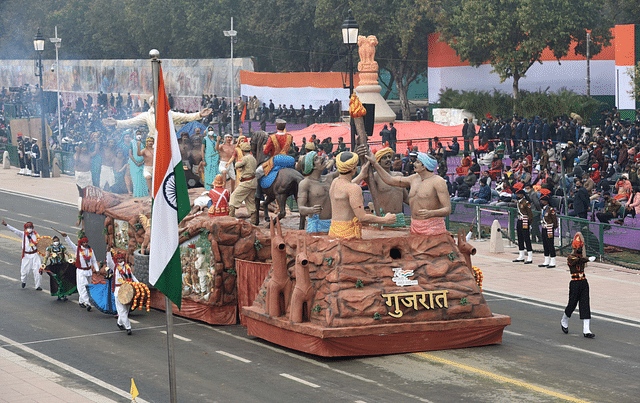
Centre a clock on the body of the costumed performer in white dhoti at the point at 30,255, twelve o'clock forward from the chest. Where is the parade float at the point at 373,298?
The parade float is roughly at 11 o'clock from the costumed performer in white dhoti.

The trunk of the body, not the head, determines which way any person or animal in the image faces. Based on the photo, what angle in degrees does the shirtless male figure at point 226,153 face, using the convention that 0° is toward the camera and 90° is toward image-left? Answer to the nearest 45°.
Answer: approximately 0°

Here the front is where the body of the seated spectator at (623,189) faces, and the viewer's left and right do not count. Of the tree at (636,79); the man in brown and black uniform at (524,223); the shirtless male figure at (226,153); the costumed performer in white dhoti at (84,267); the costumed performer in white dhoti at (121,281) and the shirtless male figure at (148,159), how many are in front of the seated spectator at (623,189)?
5

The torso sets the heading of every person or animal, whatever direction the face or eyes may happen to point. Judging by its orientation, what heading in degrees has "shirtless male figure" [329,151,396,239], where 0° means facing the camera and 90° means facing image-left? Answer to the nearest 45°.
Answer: approximately 225°

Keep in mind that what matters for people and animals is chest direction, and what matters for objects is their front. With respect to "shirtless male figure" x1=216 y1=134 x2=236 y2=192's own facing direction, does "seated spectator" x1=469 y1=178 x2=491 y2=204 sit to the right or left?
on its left

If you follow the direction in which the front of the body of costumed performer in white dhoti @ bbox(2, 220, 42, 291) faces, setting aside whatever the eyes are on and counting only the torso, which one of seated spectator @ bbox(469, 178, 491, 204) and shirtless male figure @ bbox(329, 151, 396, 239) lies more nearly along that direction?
the shirtless male figure

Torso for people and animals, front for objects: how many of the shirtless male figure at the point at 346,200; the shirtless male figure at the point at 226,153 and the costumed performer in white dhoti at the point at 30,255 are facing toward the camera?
2

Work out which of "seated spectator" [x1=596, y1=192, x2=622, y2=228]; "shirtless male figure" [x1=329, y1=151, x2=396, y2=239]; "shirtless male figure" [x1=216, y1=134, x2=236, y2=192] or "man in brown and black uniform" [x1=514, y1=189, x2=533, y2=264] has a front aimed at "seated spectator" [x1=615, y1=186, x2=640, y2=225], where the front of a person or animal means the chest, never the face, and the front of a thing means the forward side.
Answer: "shirtless male figure" [x1=329, y1=151, x2=396, y2=239]
